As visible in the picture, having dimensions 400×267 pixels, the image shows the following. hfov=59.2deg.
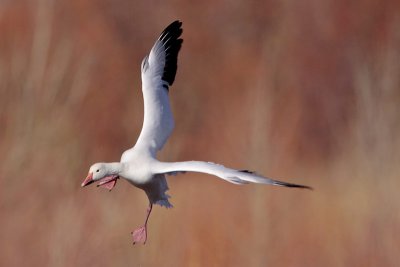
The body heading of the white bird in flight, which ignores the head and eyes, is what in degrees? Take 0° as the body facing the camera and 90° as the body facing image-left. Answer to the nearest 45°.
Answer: approximately 45°
